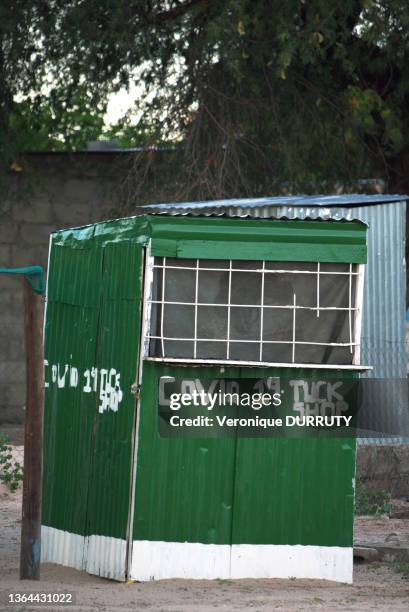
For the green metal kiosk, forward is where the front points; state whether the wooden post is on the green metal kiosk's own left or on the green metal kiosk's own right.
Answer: on the green metal kiosk's own right

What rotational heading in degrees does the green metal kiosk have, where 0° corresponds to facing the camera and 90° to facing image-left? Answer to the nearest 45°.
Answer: approximately 0°
